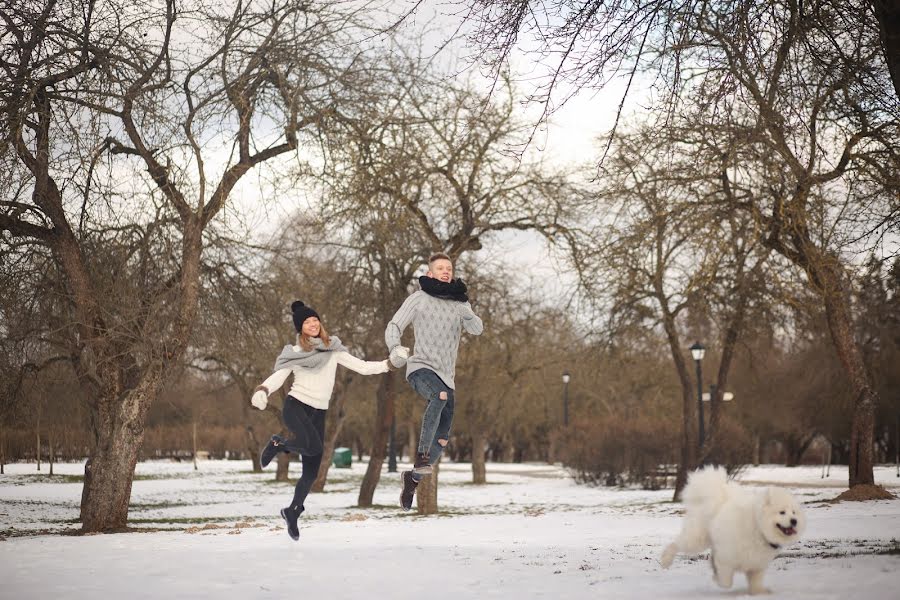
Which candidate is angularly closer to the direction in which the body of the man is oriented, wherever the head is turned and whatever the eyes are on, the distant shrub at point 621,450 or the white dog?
the white dog

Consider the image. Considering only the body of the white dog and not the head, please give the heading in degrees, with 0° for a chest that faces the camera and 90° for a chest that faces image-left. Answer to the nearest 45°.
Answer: approximately 315°

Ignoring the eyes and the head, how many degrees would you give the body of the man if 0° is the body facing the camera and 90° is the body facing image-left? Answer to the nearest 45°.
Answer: approximately 315°

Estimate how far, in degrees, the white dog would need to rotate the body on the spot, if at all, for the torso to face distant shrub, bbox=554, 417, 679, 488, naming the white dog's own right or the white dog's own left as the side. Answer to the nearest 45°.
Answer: approximately 135° to the white dog's own left

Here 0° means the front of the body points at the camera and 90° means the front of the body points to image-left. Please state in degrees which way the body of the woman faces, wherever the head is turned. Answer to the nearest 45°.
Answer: approximately 315°

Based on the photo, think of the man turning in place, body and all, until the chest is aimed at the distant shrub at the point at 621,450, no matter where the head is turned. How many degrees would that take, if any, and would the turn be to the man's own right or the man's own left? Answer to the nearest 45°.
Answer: approximately 135° to the man's own left

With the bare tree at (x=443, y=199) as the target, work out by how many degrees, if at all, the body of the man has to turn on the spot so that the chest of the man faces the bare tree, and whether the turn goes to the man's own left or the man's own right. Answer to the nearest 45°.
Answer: approximately 135° to the man's own left
